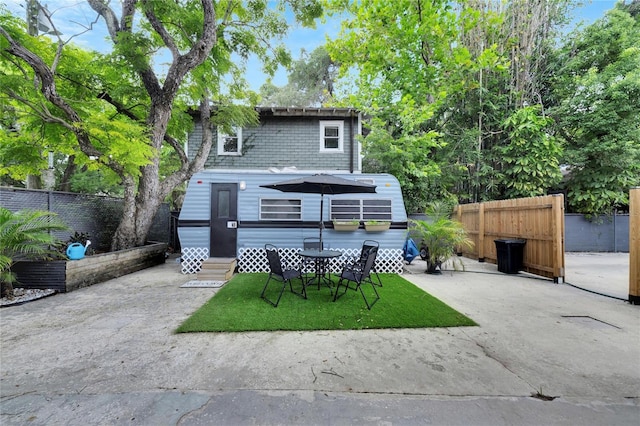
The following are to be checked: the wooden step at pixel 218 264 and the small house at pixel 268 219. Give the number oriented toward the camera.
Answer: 2

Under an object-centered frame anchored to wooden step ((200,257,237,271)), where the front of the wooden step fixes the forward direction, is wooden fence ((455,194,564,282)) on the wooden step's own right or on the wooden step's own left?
on the wooden step's own left

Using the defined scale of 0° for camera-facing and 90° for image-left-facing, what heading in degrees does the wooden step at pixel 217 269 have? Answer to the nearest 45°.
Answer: approximately 0°

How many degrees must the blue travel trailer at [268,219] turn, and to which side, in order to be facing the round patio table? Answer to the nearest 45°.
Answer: approximately 45° to its left

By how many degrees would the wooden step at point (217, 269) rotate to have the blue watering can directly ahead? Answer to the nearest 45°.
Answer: approximately 90° to its right

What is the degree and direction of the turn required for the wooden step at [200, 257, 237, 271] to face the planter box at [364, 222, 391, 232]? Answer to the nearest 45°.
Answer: approximately 90° to its left

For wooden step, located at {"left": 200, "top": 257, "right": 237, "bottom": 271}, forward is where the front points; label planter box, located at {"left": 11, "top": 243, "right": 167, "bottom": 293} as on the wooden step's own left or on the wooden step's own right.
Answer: on the wooden step's own right

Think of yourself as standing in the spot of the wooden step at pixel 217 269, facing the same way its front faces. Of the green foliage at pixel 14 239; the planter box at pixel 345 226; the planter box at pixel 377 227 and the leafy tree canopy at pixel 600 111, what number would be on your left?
3

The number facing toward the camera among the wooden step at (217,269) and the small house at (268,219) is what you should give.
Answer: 2

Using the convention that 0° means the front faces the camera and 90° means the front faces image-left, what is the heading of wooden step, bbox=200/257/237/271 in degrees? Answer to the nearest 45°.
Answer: approximately 0°

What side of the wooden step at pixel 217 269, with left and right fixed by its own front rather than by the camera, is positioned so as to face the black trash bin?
left
